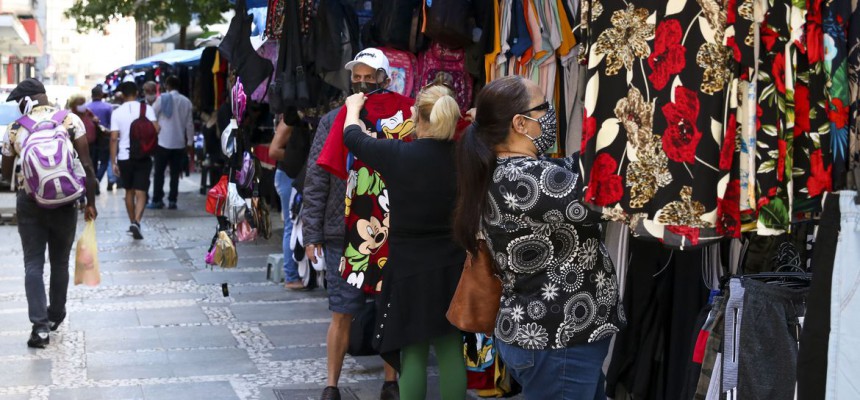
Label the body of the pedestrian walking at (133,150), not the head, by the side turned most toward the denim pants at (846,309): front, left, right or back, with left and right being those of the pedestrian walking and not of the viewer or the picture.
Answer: back

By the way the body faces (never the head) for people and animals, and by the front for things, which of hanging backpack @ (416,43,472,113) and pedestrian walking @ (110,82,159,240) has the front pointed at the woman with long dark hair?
the hanging backpack

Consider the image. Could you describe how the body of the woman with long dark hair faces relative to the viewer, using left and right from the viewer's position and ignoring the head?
facing away from the viewer and to the right of the viewer

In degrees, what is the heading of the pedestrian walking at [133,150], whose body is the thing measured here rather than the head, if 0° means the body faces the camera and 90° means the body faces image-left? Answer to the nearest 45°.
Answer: approximately 180°

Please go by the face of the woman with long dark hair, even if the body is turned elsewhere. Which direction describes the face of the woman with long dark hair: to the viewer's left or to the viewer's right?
to the viewer's right

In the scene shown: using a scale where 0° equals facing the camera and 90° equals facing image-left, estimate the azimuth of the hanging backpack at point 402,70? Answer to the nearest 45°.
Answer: approximately 45°

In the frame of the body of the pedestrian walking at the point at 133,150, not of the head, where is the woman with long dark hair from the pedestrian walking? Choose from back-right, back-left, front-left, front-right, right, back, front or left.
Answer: back

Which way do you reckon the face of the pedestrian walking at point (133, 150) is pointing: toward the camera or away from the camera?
away from the camera

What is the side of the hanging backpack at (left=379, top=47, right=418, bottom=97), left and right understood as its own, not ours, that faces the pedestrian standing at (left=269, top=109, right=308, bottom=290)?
right
